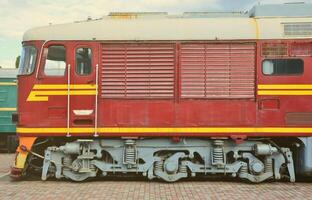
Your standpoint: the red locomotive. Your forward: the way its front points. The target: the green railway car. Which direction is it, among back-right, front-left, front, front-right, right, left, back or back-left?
front-right

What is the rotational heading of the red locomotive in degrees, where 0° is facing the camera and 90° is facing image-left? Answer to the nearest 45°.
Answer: approximately 90°
